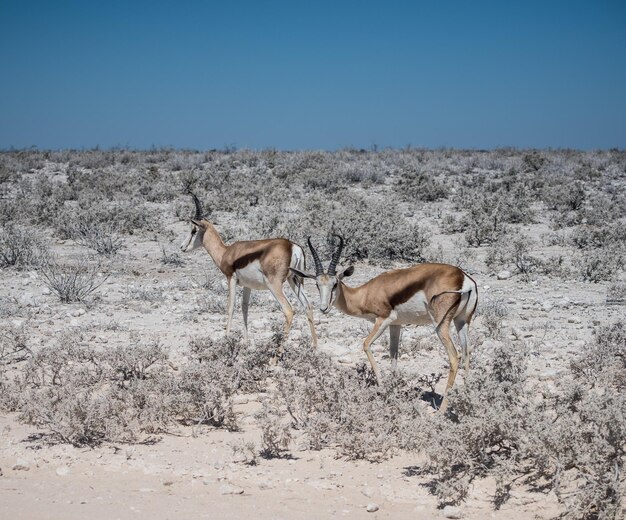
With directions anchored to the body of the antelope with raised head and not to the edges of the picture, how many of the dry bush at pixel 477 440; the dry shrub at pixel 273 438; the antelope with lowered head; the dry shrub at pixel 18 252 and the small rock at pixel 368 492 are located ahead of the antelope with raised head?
1

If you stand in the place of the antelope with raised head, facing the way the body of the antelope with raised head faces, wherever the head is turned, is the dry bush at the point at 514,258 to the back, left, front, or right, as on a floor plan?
right

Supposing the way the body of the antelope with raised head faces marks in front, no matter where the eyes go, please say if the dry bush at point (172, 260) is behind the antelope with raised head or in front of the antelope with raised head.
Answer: in front

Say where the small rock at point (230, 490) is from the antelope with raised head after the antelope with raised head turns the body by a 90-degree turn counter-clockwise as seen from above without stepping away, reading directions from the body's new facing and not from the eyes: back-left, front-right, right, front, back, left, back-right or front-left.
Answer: front-left

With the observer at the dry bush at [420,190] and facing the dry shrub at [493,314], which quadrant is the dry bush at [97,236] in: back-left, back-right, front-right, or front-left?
front-right

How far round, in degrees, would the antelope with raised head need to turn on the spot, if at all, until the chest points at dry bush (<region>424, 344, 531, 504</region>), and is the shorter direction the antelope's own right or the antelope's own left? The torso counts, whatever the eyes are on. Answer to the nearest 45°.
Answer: approximately 135° to the antelope's own left

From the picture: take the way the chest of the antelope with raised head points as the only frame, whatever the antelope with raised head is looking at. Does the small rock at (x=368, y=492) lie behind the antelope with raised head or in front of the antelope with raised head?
behind

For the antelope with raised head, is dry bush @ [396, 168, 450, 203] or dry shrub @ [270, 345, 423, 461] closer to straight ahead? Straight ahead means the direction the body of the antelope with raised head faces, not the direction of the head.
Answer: the dry bush

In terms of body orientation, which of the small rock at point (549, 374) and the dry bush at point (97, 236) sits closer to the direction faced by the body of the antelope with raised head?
the dry bush

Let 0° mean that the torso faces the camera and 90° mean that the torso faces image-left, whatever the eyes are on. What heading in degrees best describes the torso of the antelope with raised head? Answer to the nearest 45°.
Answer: approximately 135°

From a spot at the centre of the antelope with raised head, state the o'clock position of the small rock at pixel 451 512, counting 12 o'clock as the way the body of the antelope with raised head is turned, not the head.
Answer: The small rock is roughly at 7 o'clock from the antelope with raised head.

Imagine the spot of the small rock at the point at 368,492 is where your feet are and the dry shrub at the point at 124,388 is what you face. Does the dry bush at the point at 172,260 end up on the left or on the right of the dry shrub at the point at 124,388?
right

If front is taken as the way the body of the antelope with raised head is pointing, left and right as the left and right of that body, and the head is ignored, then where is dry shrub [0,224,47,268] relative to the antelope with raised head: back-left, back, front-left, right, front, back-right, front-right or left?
front

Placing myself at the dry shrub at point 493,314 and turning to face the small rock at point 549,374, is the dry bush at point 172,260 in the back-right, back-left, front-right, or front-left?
back-right

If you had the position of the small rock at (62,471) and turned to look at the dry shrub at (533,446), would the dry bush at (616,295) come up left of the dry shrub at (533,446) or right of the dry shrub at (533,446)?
left
